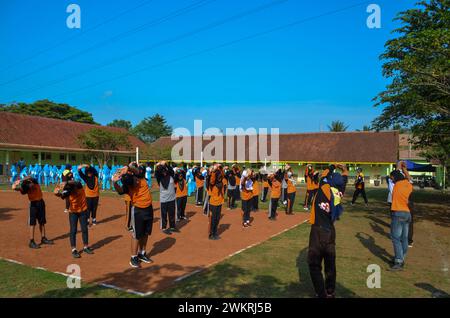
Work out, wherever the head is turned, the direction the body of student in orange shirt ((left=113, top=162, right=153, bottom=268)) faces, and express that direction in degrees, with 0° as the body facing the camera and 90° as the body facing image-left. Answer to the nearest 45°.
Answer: approximately 315°

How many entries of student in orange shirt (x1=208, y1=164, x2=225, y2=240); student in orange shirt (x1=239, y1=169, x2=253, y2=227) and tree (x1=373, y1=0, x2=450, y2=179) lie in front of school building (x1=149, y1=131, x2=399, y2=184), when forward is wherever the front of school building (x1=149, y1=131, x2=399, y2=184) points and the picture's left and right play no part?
3

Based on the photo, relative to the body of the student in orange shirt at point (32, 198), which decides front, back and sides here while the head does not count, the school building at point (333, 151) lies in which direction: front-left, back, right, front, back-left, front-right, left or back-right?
left

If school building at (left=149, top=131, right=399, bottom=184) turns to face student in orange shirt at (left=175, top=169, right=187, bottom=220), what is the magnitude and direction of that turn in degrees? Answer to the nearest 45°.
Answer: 0° — it already faces them

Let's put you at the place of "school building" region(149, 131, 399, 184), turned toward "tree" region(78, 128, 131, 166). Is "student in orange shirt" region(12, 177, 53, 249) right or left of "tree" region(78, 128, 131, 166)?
left

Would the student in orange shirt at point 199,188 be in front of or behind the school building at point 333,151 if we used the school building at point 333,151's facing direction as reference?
in front

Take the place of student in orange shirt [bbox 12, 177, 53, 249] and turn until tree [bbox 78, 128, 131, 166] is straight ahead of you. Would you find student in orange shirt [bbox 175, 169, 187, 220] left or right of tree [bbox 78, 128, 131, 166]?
right

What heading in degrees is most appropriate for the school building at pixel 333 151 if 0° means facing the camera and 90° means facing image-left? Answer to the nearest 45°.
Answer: approximately 0°
